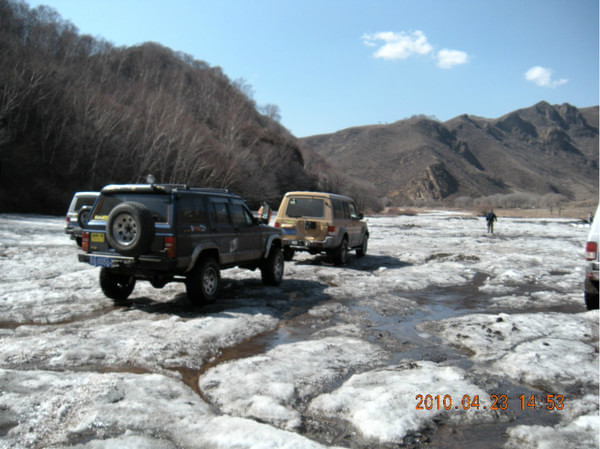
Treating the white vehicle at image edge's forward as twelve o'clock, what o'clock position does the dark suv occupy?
The dark suv is roughly at 8 o'clock from the white vehicle at image edge.

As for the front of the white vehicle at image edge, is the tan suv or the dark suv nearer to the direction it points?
the tan suv

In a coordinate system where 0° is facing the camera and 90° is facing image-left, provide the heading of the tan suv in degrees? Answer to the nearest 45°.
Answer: approximately 225°

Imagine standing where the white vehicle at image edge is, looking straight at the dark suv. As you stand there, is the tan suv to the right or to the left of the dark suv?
right

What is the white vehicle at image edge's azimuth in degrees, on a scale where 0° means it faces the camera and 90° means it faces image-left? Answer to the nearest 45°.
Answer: approximately 180°

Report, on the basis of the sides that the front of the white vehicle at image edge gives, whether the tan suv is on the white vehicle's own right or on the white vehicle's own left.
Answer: on the white vehicle's own left

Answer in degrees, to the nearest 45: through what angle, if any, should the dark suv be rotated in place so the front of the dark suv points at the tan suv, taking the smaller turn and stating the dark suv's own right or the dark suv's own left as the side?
0° — it already faces it
